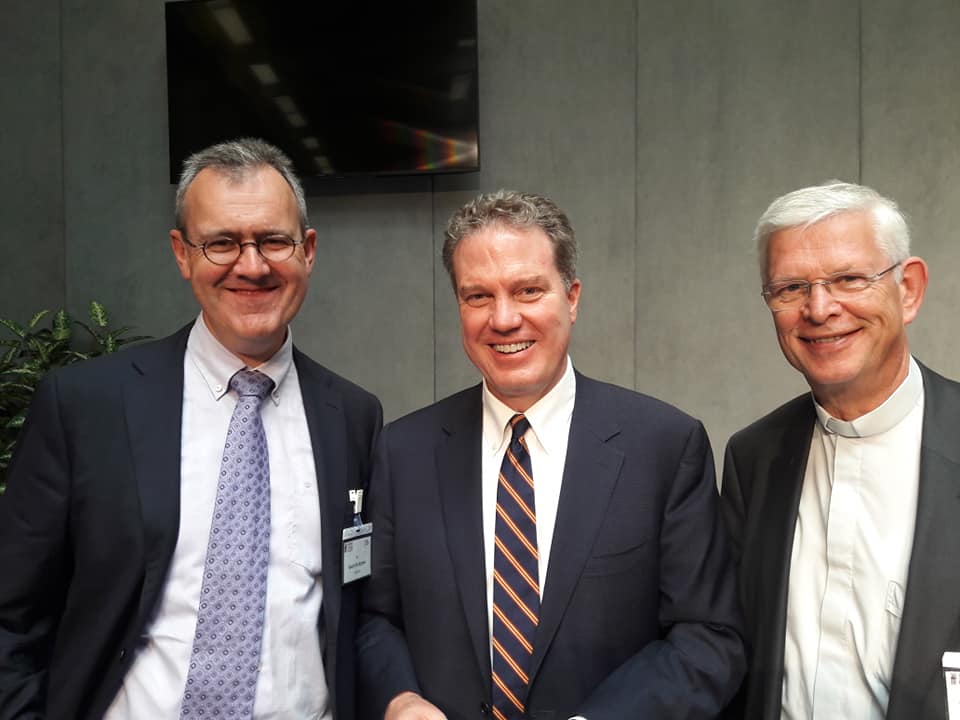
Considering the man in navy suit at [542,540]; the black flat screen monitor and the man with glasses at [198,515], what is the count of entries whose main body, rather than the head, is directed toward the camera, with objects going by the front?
3

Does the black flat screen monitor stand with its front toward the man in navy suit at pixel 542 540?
yes

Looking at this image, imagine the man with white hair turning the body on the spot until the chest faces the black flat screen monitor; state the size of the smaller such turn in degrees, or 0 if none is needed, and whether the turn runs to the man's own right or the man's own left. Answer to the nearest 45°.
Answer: approximately 90° to the man's own right

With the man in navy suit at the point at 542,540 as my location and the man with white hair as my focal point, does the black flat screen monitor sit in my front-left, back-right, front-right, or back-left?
back-left

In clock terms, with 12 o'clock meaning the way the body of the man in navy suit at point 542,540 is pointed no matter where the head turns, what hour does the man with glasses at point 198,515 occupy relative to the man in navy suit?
The man with glasses is roughly at 3 o'clock from the man in navy suit.

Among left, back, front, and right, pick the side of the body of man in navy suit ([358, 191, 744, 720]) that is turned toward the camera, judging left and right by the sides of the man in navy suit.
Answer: front

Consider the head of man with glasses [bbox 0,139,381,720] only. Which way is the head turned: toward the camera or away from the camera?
toward the camera

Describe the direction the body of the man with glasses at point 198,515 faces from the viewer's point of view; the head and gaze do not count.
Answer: toward the camera

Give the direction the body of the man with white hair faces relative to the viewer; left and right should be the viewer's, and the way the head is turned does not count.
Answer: facing the viewer and to the left of the viewer

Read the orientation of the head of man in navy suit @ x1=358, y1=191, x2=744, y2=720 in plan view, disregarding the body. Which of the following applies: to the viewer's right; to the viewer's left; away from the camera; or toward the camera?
toward the camera

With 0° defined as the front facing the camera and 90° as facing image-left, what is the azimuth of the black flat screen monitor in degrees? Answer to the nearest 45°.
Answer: approximately 0°

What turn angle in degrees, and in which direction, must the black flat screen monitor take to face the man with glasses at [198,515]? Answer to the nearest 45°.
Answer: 0° — it already faces them

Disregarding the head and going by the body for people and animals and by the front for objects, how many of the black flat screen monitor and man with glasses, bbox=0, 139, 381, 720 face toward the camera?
2

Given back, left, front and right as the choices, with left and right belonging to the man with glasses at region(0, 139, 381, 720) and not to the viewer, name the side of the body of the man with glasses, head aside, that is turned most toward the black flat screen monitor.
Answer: back

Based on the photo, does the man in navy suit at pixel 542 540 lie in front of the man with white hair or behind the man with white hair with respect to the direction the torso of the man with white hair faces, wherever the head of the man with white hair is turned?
in front

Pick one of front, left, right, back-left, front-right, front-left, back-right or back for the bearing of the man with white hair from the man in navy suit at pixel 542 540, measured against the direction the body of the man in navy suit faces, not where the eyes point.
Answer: left
